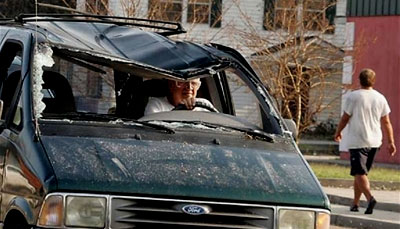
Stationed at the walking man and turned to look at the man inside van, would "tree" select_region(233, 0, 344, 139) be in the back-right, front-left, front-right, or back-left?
back-right

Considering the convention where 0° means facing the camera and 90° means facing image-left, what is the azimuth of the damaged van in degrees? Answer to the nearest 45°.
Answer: approximately 315°

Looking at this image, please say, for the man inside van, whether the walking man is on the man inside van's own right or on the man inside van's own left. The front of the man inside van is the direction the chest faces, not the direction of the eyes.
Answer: on the man inside van's own left

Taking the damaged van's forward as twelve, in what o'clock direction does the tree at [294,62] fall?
The tree is roughly at 8 o'clock from the damaged van.

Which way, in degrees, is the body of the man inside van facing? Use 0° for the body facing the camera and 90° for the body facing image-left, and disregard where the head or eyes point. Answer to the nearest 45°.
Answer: approximately 315°
